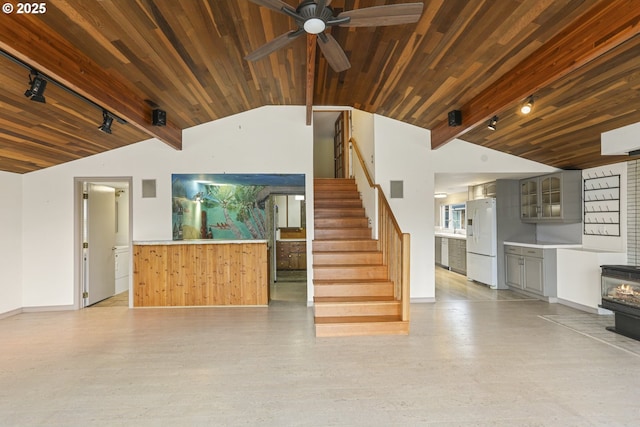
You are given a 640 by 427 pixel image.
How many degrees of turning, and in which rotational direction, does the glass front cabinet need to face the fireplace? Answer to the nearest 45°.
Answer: approximately 45° to its left

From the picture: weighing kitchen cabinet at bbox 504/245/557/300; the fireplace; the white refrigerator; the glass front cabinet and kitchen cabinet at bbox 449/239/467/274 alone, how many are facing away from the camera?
0

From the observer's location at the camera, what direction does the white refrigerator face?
facing the viewer and to the left of the viewer

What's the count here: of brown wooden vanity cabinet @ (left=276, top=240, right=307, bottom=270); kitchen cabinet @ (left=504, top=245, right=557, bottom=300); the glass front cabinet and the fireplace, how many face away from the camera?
0

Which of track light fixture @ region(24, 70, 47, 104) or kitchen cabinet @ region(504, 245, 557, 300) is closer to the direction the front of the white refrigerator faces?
the track light fixture

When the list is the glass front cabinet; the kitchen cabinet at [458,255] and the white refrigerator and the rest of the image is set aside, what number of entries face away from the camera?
0

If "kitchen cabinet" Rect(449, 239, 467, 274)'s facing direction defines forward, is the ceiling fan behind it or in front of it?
in front

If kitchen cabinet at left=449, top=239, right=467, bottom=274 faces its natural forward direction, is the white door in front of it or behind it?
in front

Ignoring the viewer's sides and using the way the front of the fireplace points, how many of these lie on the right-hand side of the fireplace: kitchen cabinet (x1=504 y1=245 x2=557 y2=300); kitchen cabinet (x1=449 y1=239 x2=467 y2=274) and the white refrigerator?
3

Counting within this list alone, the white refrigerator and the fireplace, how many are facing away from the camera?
0

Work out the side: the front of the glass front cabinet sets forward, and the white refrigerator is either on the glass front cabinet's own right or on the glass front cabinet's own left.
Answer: on the glass front cabinet's own right

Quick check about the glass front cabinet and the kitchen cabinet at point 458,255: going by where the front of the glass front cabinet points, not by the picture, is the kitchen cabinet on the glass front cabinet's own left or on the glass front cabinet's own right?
on the glass front cabinet's own right

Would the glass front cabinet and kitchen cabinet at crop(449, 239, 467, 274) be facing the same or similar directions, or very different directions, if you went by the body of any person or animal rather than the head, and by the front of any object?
same or similar directions

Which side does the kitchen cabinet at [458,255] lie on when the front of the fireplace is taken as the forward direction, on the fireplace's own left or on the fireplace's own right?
on the fireplace's own right

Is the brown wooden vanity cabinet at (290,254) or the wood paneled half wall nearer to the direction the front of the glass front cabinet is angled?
the wood paneled half wall

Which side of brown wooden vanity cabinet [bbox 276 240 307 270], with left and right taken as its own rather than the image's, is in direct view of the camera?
front

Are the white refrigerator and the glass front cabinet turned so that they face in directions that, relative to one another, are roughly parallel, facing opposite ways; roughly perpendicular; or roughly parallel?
roughly parallel

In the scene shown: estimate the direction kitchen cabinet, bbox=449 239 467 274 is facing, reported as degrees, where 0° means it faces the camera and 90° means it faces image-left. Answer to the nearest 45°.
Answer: approximately 45°
